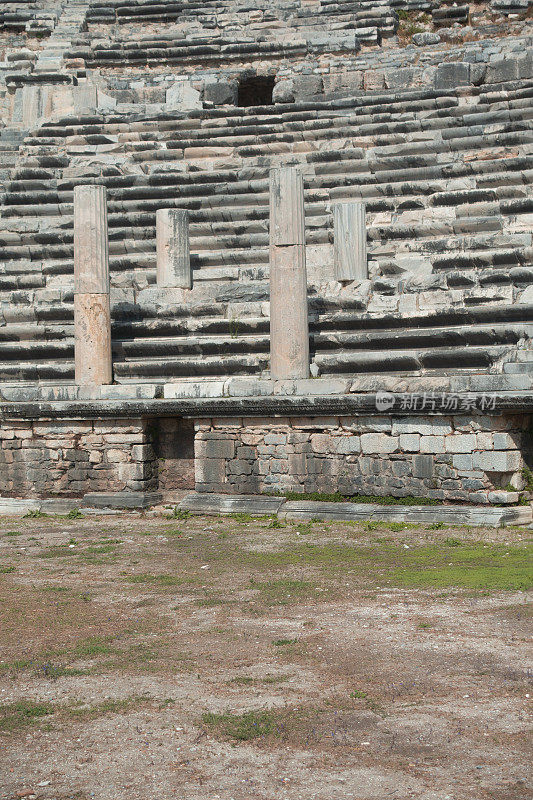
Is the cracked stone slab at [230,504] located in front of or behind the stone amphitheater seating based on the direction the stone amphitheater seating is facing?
in front

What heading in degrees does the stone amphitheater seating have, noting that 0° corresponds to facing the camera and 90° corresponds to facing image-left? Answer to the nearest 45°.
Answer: approximately 0°

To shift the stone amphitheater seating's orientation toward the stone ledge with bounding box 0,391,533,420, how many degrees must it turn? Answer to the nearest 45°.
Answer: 0° — it already faces it

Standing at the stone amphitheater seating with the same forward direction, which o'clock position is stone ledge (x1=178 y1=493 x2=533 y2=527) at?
The stone ledge is roughly at 12 o'clock from the stone amphitheater seating.

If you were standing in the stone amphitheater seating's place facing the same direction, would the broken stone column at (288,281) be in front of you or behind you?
in front

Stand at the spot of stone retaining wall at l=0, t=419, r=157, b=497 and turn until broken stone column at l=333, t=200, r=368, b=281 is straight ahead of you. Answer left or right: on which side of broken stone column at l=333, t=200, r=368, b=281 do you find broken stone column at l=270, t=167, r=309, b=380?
right

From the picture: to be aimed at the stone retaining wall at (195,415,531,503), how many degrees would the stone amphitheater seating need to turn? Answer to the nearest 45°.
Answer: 0° — it already faces it

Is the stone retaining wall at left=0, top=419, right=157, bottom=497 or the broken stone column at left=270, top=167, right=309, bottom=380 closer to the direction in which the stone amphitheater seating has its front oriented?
the broken stone column

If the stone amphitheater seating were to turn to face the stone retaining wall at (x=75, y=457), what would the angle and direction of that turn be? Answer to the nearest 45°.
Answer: approximately 45° to its right
